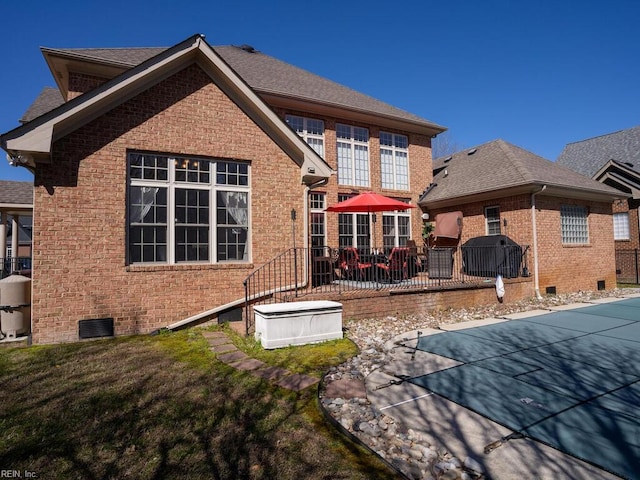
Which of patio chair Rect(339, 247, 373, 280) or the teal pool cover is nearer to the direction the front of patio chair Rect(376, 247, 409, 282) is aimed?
the patio chair

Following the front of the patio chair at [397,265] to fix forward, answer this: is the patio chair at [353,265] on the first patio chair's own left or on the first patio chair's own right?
on the first patio chair's own left

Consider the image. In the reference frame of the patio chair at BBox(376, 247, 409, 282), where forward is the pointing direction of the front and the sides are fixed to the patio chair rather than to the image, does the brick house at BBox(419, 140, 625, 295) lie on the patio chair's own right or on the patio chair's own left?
on the patio chair's own right

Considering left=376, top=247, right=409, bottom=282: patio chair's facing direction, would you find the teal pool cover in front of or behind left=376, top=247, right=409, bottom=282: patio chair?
behind

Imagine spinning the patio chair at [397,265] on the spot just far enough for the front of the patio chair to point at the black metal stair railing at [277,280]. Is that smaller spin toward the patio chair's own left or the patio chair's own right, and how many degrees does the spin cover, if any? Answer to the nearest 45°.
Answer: approximately 90° to the patio chair's own left

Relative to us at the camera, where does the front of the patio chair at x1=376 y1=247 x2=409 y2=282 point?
facing away from the viewer and to the left of the viewer

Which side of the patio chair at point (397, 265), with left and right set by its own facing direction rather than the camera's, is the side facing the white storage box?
left
